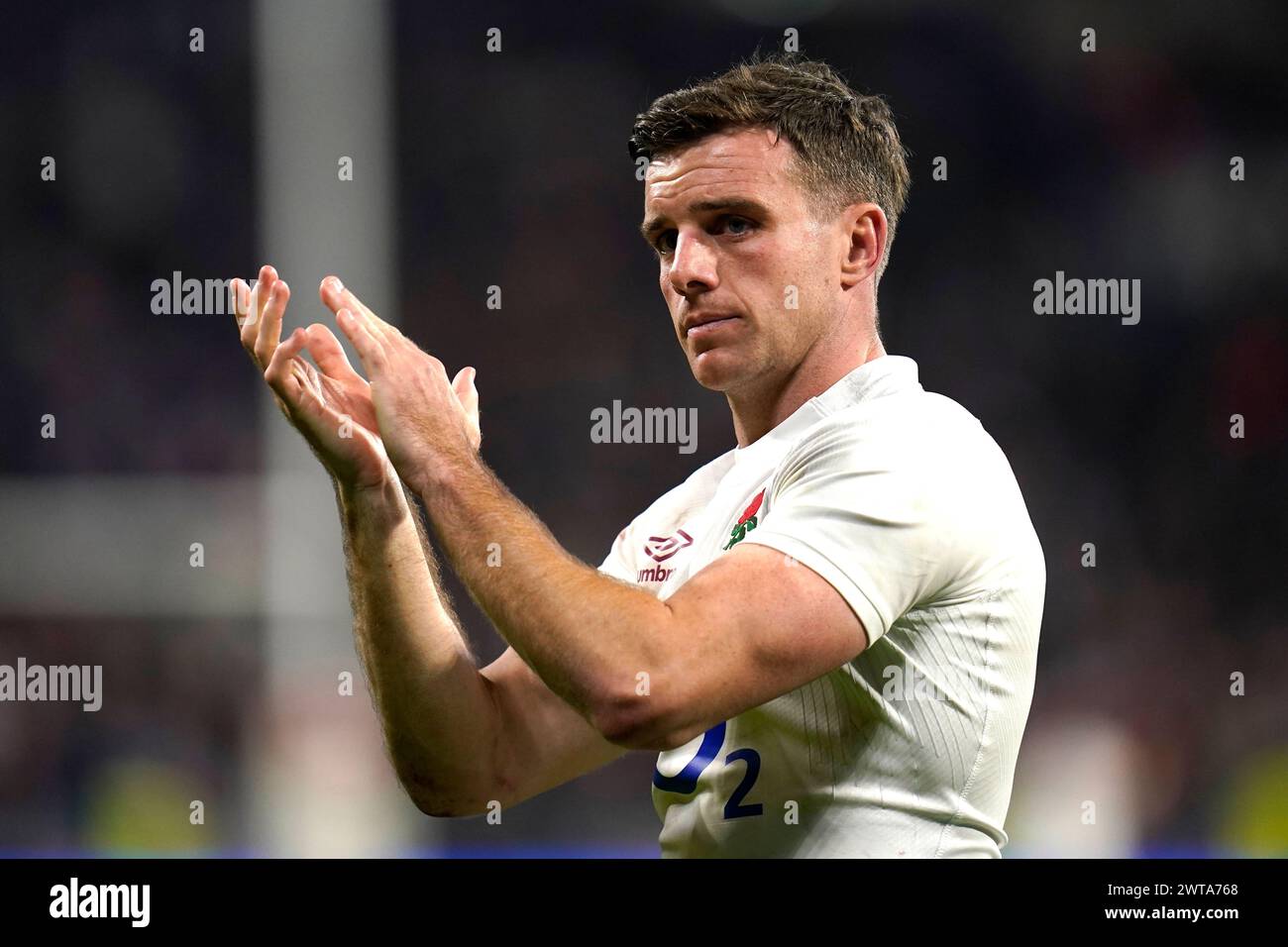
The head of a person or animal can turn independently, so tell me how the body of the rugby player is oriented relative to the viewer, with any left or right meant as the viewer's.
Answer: facing the viewer and to the left of the viewer

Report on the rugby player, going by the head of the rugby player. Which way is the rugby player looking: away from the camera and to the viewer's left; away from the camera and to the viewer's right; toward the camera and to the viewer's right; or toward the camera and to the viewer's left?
toward the camera and to the viewer's left
